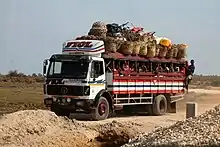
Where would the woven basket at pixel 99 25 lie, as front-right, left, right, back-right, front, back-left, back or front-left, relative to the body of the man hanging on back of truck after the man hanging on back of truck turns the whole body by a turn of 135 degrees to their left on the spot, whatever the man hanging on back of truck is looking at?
right

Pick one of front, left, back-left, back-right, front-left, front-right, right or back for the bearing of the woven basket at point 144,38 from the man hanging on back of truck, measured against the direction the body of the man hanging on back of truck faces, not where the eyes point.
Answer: front-left

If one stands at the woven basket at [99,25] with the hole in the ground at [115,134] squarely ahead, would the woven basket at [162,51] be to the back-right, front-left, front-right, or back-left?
back-left

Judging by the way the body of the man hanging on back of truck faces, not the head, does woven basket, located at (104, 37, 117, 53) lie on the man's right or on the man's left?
on the man's left

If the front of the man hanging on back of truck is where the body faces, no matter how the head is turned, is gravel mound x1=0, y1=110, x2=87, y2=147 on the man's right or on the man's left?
on the man's left

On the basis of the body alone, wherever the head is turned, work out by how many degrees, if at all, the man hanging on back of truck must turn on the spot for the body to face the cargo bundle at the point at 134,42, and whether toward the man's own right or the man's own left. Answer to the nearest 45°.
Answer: approximately 45° to the man's own left

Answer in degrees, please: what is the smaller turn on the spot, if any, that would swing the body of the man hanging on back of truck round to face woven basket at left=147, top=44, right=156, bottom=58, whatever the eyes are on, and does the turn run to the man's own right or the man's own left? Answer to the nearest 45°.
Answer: approximately 45° to the man's own left

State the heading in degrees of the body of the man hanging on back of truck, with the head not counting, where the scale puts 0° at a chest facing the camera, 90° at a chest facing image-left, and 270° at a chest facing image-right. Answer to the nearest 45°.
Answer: approximately 90°
